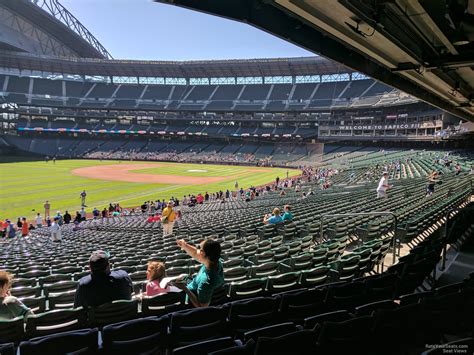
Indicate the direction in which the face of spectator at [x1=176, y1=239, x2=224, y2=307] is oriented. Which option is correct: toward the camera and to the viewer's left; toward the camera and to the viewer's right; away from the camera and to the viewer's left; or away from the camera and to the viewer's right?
away from the camera and to the viewer's left

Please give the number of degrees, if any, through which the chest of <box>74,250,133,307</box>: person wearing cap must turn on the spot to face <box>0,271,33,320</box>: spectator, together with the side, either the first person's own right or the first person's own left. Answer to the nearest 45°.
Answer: approximately 90° to the first person's own left

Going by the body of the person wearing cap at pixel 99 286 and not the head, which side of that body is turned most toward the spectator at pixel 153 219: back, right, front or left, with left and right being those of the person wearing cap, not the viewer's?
front

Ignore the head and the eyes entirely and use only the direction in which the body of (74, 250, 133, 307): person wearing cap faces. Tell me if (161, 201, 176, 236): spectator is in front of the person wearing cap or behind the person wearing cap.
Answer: in front

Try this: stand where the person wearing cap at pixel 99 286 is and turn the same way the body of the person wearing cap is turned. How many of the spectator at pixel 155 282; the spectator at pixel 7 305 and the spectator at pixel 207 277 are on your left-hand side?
1

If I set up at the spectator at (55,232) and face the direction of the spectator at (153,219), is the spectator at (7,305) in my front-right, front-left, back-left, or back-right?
back-right

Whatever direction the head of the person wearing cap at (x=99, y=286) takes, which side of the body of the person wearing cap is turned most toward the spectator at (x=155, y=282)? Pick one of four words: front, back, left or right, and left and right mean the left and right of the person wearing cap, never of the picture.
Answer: right

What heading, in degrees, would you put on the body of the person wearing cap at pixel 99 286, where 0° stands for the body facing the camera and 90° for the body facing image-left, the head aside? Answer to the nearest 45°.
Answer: approximately 180°

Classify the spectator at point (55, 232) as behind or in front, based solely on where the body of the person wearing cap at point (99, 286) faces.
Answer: in front
